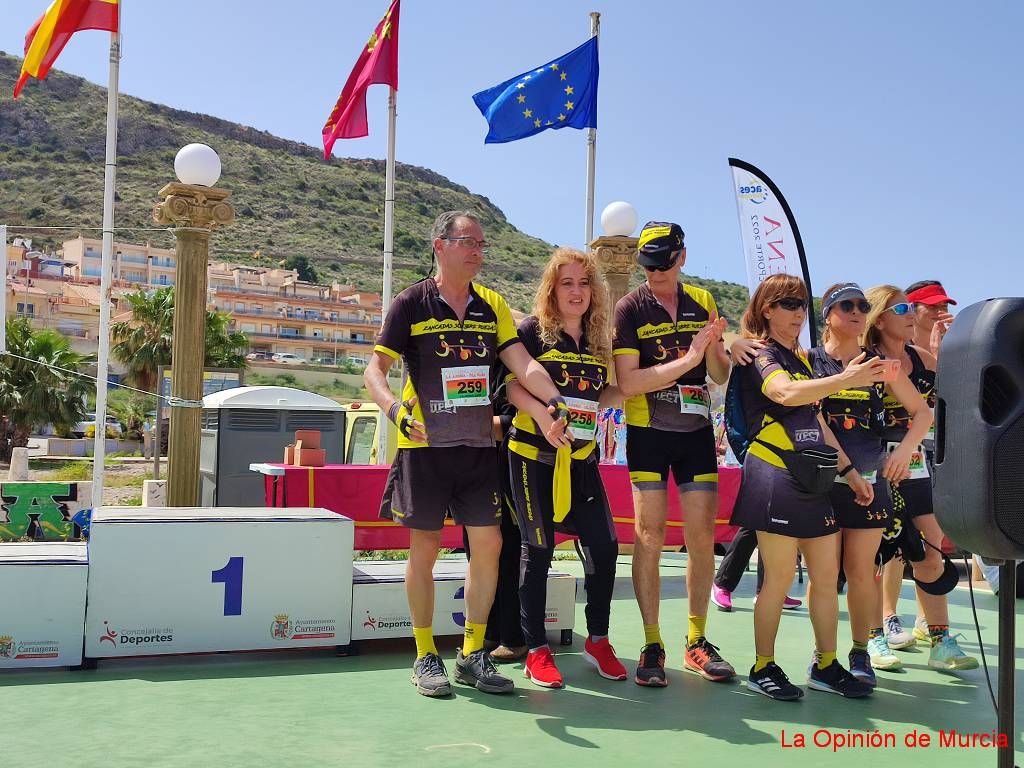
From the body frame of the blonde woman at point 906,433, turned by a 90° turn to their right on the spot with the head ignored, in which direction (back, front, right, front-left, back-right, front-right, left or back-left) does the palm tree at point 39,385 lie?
right

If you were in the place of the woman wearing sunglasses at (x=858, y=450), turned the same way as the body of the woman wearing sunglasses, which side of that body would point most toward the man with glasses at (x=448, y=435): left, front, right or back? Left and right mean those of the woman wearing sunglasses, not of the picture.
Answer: right

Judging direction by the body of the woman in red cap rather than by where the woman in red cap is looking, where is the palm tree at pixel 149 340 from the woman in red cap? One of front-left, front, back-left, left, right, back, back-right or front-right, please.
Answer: back

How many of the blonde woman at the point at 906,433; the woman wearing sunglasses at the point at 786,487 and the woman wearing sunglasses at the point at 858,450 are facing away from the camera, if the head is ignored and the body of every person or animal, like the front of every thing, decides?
0

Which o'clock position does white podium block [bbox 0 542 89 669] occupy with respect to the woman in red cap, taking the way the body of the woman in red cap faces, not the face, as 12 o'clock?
The white podium block is roughly at 3 o'clock from the woman in red cap.

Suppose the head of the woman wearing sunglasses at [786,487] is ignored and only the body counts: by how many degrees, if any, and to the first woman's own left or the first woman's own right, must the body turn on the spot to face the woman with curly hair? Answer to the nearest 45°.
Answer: approximately 135° to the first woman's own right

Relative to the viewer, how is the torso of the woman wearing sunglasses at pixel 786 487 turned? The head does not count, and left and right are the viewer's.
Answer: facing the viewer and to the right of the viewer

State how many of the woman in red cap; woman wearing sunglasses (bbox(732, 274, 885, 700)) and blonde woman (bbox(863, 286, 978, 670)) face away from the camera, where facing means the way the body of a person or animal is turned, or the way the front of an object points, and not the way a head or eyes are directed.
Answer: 0

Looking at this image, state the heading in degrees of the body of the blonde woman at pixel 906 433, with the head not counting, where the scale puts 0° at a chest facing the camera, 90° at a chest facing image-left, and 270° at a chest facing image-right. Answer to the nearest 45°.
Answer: approximately 315°
